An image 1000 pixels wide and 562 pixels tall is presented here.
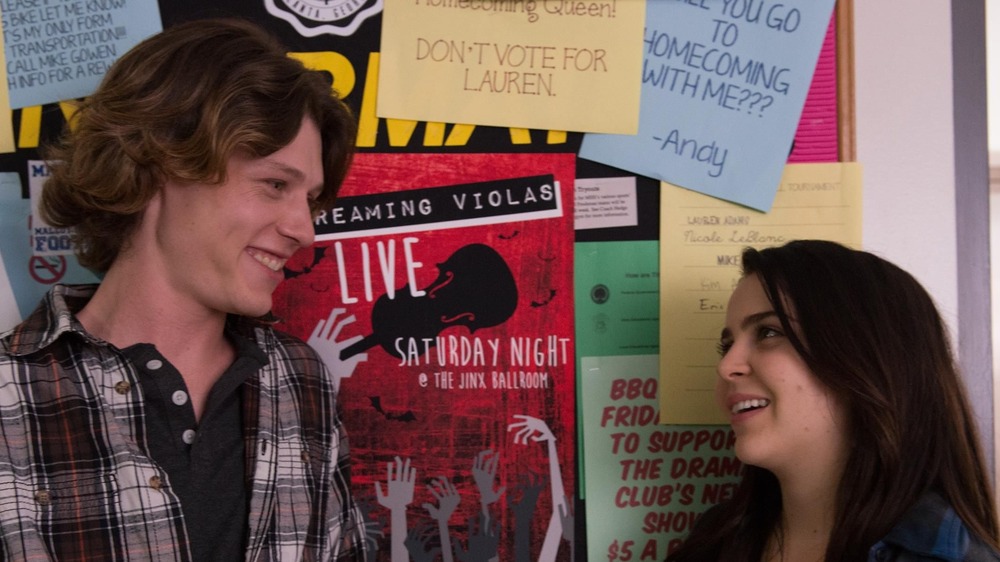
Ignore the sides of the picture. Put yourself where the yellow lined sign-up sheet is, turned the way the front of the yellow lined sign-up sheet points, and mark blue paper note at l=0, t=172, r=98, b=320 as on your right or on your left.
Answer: on your right

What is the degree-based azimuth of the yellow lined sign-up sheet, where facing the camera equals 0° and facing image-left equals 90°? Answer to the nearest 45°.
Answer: approximately 0°

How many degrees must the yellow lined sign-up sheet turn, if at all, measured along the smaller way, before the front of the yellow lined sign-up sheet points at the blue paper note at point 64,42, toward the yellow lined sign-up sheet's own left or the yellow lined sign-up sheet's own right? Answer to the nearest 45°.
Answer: approximately 90° to the yellow lined sign-up sheet's own right

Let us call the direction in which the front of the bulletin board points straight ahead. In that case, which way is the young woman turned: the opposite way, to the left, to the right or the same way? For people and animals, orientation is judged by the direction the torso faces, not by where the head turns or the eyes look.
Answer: to the right
